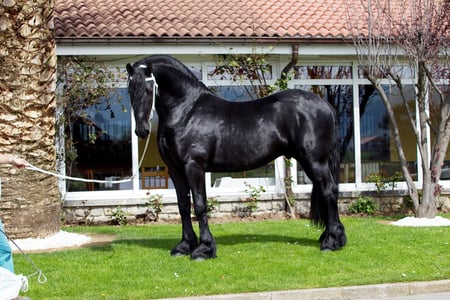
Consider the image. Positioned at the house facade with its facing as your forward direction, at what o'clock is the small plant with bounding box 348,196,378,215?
The small plant is roughly at 9 o'clock from the house facade.

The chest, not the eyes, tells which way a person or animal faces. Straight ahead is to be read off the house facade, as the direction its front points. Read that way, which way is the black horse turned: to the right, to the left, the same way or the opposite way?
to the right

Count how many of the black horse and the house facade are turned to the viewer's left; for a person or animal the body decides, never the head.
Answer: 1

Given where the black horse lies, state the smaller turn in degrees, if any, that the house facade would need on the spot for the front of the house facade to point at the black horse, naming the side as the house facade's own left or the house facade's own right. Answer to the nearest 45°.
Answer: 0° — it already faces it

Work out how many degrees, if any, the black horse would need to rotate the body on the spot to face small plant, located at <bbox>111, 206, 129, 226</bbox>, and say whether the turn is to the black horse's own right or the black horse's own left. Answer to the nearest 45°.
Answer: approximately 45° to the black horse's own right

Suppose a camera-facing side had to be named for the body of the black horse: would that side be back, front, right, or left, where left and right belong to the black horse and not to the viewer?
left

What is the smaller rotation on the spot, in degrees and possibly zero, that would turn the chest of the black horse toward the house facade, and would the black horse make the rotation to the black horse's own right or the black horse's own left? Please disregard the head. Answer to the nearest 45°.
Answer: approximately 90° to the black horse's own right

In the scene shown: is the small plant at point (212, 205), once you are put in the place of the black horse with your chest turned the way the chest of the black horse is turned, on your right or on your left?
on your right
